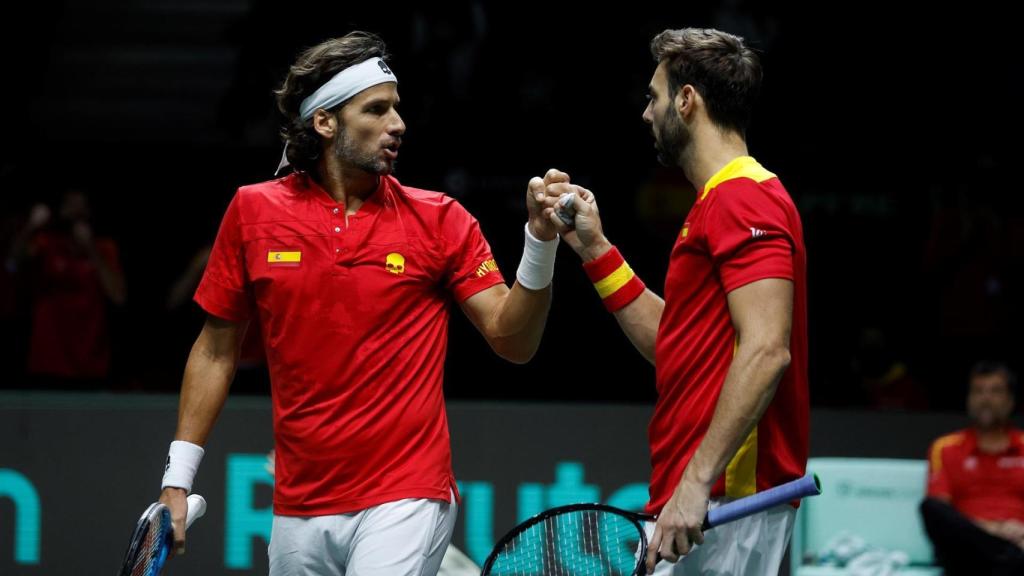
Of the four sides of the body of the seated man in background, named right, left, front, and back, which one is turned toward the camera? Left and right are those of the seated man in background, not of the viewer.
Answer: front

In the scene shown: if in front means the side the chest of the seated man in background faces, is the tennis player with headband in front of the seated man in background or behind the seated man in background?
in front

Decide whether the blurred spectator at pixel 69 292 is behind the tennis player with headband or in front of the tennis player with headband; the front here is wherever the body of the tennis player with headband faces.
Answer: behind

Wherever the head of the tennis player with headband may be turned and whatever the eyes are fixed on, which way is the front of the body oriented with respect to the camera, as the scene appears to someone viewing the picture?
toward the camera

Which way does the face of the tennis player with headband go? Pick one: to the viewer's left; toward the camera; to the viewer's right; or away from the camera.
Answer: to the viewer's right

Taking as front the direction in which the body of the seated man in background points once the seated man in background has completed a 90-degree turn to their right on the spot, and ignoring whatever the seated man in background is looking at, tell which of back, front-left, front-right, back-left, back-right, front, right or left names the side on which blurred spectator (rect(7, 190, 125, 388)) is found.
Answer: front

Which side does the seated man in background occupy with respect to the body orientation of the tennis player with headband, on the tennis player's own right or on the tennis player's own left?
on the tennis player's own left

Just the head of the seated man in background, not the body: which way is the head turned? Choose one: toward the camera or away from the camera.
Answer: toward the camera

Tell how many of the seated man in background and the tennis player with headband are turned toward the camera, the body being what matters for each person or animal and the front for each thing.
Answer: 2
